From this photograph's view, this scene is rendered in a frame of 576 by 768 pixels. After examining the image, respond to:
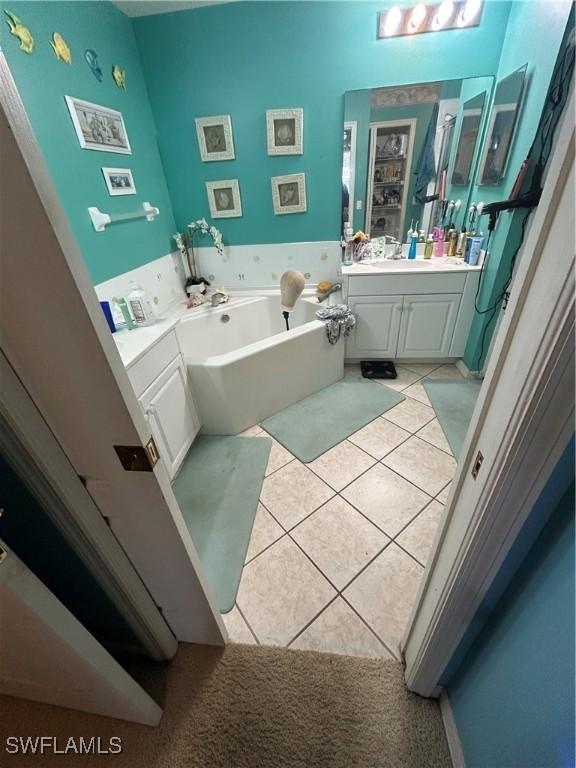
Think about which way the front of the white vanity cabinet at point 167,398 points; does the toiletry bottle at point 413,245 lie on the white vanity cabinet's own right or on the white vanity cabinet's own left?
on the white vanity cabinet's own left

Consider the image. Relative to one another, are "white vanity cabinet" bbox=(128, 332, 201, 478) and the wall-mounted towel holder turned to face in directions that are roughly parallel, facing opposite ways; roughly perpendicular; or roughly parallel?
roughly parallel

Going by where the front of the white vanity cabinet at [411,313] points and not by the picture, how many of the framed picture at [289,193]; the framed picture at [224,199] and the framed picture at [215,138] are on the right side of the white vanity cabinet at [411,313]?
3

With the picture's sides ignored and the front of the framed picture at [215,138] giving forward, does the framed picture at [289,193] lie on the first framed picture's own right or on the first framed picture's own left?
on the first framed picture's own left

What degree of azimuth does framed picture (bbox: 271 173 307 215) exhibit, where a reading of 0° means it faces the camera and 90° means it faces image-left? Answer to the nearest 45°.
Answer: approximately 0°

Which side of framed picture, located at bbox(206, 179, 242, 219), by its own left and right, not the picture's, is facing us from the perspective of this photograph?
front

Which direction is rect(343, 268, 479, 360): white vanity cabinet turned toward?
toward the camera

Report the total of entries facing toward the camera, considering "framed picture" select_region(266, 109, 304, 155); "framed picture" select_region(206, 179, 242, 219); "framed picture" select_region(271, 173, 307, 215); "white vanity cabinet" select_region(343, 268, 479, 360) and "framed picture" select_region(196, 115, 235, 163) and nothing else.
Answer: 5

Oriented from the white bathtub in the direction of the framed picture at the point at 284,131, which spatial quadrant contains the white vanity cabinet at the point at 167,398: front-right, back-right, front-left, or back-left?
back-left

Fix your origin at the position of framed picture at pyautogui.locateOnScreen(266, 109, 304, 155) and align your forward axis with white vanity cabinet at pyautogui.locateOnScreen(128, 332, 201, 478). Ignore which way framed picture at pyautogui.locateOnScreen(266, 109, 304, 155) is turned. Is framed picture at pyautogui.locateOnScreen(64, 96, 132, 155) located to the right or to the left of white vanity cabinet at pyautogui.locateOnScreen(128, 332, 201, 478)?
right

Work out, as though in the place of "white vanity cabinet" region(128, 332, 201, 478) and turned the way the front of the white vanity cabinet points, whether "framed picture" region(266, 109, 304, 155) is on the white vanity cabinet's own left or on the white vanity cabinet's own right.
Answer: on the white vanity cabinet's own left

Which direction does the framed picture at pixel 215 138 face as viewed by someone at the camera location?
facing the viewer

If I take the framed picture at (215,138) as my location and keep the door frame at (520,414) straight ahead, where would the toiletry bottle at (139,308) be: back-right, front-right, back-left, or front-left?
front-right

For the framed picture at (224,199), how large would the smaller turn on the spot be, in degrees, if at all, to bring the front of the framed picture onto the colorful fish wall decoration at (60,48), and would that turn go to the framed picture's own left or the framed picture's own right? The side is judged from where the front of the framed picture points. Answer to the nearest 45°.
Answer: approximately 45° to the framed picture's own right
